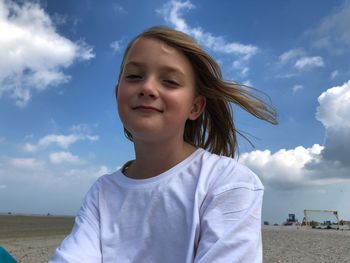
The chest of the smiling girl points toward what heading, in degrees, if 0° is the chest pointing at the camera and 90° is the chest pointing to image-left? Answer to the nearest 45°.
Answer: approximately 45°

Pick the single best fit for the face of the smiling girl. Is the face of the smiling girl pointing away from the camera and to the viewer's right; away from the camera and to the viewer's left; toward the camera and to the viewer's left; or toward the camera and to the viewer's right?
toward the camera and to the viewer's left
